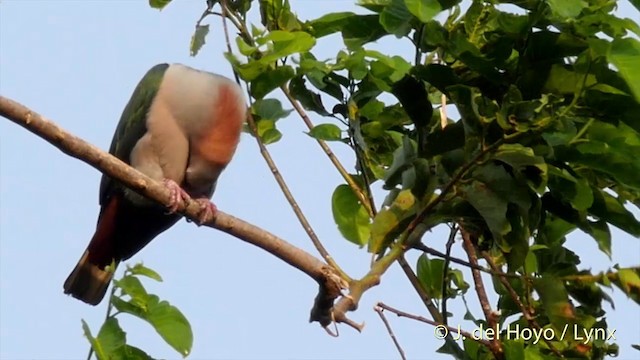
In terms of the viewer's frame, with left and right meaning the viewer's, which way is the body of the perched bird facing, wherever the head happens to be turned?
facing the viewer and to the right of the viewer

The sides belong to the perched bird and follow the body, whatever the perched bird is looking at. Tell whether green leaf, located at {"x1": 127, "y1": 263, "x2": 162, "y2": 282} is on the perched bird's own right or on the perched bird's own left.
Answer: on the perched bird's own right
